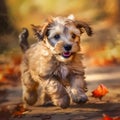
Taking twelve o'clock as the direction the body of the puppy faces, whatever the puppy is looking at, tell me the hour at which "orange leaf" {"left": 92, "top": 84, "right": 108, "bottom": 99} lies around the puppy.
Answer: The orange leaf is roughly at 10 o'clock from the puppy.

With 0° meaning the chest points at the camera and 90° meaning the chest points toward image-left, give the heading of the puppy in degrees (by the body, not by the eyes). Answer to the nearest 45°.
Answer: approximately 315°
